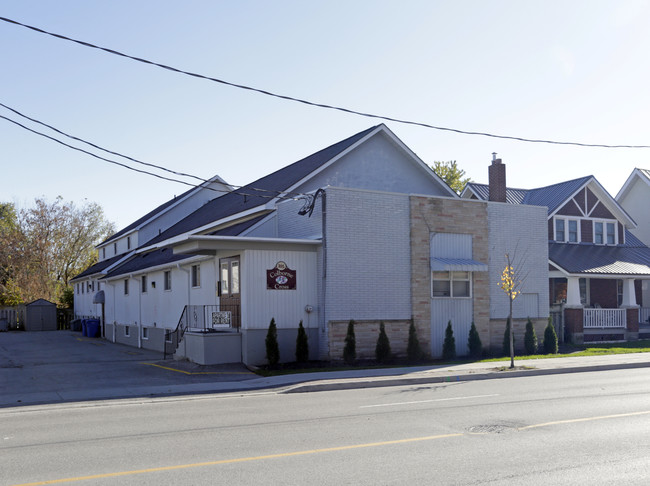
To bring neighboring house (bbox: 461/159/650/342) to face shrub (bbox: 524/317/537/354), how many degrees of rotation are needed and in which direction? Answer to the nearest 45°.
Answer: approximately 45° to its right

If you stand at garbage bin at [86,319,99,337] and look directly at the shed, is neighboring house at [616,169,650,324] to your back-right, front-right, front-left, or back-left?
back-right

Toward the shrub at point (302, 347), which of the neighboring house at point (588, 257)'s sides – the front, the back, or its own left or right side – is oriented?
right

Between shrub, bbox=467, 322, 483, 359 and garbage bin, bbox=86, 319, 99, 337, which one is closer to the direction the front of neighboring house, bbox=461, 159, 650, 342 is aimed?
the shrub

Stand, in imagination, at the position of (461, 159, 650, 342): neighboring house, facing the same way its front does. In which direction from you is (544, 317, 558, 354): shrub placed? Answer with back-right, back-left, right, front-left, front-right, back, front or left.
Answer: front-right

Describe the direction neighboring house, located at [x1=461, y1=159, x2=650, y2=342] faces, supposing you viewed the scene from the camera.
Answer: facing the viewer and to the right of the viewer

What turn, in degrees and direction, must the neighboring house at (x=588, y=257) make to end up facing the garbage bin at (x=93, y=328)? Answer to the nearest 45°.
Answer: approximately 135° to its right

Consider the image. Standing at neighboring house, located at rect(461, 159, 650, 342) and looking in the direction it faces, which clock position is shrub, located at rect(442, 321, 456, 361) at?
The shrub is roughly at 2 o'clock from the neighboring house.

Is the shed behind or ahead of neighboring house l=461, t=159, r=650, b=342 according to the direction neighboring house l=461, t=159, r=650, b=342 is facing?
behind

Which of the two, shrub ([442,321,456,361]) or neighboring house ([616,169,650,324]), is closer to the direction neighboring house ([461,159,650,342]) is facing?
the shrub
